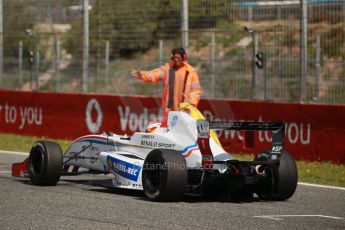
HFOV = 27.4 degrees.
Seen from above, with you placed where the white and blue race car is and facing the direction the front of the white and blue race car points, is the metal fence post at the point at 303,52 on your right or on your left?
on your right

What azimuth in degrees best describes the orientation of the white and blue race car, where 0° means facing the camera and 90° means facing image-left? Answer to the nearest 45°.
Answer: approximately 135°

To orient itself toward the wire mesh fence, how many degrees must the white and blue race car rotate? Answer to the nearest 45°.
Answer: approximately 45° to its right
